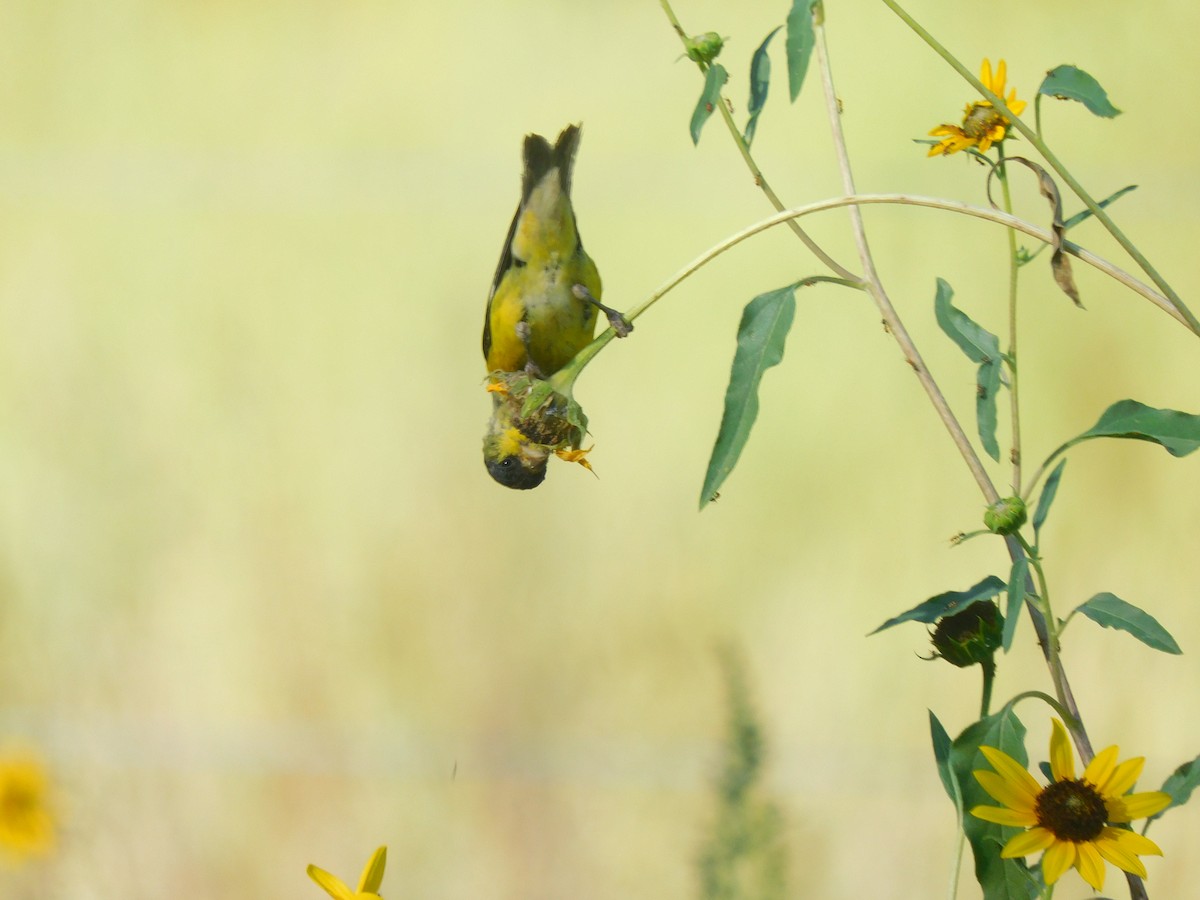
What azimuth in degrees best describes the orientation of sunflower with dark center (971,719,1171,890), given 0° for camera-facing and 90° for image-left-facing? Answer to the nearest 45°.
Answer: approximately 0°
